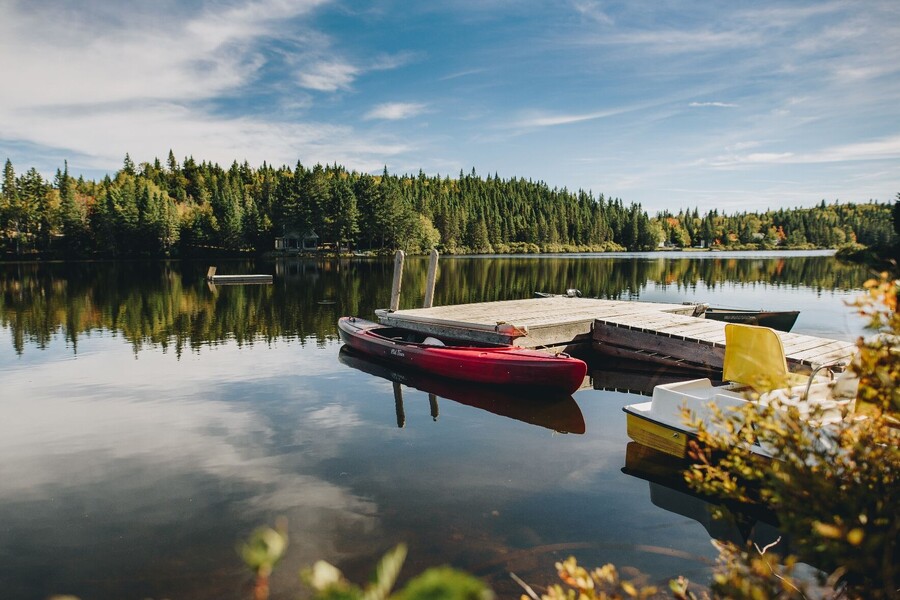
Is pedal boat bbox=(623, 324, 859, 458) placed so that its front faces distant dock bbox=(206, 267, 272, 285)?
no

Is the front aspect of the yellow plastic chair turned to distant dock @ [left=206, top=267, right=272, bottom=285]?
no

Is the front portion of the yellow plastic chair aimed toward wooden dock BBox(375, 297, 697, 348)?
no
